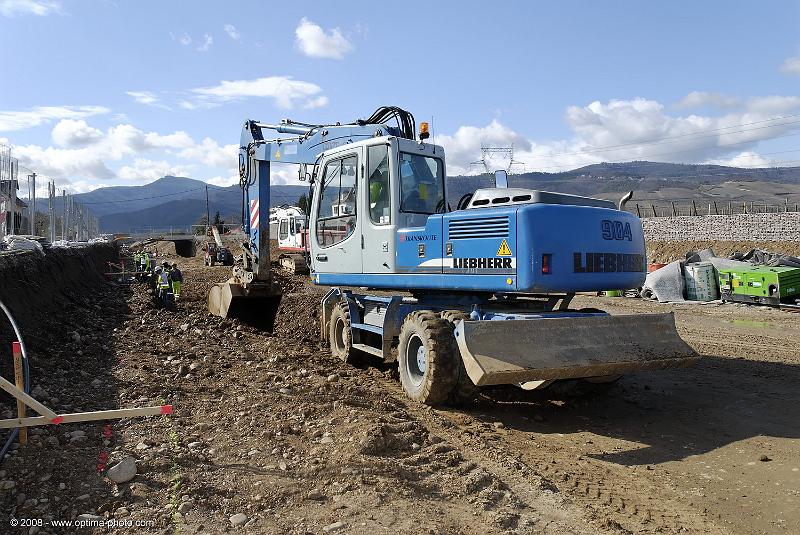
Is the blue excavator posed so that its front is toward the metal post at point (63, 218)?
yes

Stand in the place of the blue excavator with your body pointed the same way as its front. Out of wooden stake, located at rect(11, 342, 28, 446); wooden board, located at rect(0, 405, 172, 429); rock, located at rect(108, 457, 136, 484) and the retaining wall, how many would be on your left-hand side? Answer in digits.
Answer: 3

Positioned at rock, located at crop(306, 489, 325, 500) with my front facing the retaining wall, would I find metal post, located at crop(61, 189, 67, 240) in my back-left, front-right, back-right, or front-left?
front-left

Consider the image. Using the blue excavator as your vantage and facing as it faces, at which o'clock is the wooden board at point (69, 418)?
The wooden board is roughly at 9 o'clock from the blue excavator.

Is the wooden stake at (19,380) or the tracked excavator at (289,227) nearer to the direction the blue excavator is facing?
the tracked excavator

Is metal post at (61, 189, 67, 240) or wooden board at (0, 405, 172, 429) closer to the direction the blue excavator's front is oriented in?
the metal post

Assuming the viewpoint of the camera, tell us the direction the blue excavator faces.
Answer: facing away from the viewer and to the left of the viewer

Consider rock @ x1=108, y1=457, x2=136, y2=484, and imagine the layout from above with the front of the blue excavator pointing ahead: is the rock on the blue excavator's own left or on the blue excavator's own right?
on the blue excavator's own left

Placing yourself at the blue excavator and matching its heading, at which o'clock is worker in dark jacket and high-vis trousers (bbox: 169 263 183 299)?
The worker in dark jacket and high-vis trousers is roughly at 12 o'clock from the blue excavator.

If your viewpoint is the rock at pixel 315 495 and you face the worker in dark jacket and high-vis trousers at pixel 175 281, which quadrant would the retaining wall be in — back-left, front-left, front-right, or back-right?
front-right

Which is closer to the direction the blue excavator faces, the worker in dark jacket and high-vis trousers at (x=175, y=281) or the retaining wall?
the worker in dark jacket and high-vis trousers

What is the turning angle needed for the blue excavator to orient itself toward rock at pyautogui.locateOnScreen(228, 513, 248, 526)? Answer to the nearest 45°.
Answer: approximately 90° to its left

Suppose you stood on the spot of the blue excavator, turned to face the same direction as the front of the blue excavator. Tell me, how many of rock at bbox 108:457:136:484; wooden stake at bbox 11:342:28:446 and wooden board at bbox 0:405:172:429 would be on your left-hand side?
3

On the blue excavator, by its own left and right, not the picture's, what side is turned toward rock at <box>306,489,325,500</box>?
left

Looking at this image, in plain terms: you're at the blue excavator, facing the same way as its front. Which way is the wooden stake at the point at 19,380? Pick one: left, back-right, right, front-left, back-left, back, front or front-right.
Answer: left

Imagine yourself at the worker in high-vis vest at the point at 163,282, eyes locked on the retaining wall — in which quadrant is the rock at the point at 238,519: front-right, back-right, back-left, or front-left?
back-right

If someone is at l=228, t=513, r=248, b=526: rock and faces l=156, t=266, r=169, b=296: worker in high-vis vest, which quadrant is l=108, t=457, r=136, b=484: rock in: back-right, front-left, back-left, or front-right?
front-left

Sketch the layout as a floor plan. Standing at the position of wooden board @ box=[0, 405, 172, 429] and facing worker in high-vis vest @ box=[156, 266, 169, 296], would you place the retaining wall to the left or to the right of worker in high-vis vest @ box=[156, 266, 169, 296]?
right
